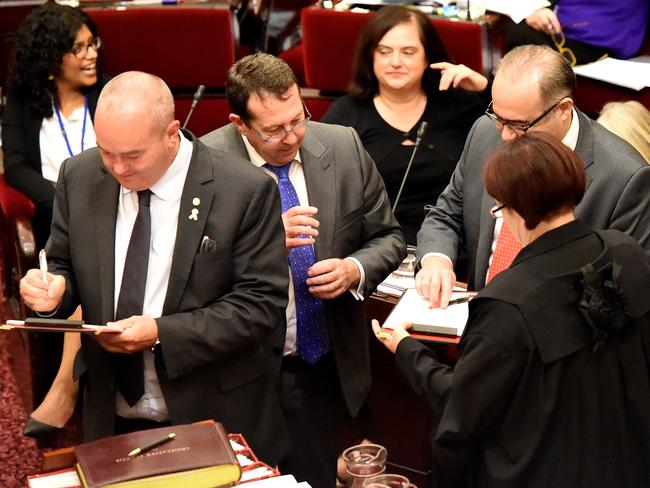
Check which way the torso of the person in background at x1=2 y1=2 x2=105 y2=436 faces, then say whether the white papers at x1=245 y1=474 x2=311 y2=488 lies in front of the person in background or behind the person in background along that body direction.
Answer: in front

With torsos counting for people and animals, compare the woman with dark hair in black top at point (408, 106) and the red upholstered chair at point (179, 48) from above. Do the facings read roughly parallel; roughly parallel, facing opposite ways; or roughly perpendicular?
roughly parallel

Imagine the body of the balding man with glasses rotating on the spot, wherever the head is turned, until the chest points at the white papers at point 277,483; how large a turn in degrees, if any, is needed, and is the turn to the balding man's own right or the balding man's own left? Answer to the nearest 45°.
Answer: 0° — they already face it

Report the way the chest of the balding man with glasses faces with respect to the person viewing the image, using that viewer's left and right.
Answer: facing the viewer and to the left of the viewer

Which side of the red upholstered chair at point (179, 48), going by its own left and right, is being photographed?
front

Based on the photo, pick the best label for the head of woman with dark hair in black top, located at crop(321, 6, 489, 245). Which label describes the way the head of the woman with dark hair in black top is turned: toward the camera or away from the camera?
toward the camera

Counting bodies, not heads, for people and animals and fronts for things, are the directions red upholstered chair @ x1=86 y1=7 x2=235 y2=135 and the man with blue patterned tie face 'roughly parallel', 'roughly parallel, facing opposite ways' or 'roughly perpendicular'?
roughly parallel

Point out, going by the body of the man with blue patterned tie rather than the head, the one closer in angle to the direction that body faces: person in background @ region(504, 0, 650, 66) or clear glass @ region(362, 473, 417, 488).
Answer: the clear glass

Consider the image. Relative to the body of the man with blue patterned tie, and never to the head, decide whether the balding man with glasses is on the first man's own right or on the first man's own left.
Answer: on the first man's own left

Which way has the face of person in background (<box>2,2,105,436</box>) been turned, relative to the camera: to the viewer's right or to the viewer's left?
to the viewer's right

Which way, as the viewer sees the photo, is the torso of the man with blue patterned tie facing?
toward the camera

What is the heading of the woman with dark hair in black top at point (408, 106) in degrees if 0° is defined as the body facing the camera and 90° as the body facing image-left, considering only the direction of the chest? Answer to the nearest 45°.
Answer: approximately 0°

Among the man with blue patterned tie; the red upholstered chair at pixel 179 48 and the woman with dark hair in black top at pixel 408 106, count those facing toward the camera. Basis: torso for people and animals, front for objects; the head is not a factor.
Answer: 3

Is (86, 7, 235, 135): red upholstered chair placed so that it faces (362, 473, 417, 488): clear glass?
yes
